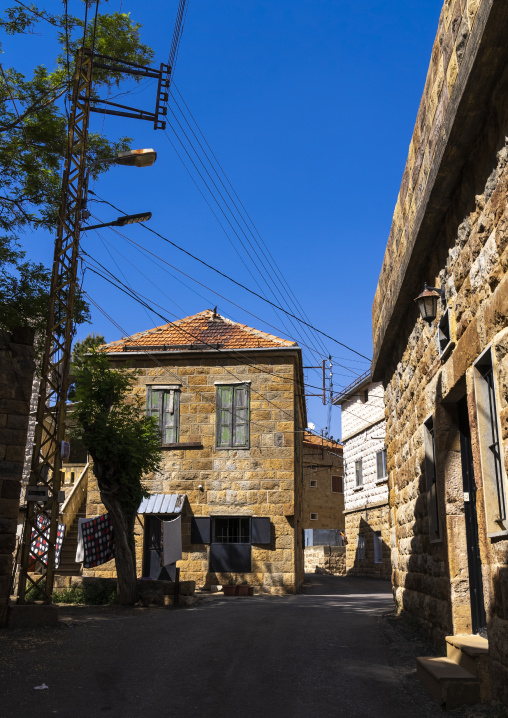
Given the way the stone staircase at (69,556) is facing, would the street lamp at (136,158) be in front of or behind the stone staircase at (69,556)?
in front

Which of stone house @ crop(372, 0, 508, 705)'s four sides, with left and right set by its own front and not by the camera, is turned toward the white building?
right

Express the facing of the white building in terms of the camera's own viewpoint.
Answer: facing the viewer and to the left of the viewer

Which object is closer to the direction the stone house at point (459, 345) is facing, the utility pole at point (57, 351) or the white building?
the utility pole

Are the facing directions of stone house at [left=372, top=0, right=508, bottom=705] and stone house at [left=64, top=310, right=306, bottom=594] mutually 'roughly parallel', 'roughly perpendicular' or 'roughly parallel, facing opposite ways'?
roughly perpendicular

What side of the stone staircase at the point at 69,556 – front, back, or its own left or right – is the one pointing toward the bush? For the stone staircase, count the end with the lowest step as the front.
front

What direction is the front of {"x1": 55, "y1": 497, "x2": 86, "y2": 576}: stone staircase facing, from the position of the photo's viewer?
facing the viewer

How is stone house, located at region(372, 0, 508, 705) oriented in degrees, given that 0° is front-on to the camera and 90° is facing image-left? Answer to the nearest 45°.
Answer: approximately 90°

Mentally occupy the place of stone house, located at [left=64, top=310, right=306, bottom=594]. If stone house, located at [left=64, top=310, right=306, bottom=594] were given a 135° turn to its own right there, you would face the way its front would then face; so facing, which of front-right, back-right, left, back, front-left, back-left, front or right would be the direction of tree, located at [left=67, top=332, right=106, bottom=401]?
left

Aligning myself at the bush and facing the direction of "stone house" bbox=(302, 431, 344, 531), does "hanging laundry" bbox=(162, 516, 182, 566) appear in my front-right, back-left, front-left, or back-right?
front-right

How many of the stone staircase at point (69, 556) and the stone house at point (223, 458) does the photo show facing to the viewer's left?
0

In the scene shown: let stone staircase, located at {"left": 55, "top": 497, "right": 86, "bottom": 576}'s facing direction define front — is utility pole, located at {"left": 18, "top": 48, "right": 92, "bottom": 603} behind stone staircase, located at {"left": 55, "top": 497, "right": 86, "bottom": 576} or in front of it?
in front

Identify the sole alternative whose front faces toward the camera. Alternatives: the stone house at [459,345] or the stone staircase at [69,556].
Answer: the stone staircase

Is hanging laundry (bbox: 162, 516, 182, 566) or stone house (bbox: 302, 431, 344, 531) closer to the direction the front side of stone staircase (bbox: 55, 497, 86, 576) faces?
the hanging laundry

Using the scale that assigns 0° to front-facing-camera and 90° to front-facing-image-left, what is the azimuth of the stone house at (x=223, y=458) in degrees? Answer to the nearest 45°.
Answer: approximately 0°

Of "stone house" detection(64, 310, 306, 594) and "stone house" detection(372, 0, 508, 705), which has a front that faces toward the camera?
"stone house" detection(64, 310, 306, 594)

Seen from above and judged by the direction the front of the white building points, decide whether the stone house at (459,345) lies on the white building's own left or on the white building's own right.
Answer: on the white building's own left
